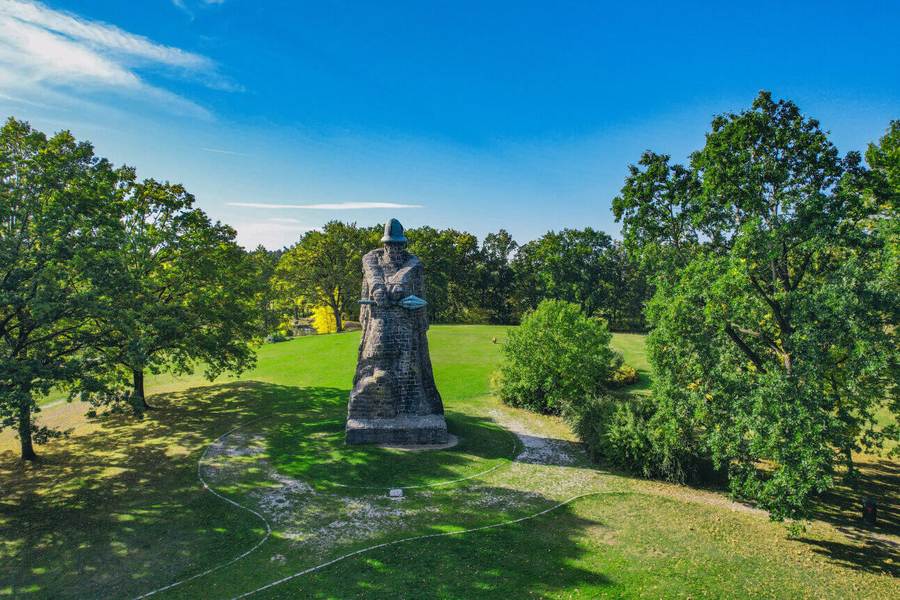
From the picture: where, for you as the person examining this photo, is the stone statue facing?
facing the viewer

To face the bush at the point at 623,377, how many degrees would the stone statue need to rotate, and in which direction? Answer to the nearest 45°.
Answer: approximately 135° to its left

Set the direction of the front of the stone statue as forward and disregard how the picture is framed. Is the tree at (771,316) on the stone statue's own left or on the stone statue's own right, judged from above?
on the stone statue's own left

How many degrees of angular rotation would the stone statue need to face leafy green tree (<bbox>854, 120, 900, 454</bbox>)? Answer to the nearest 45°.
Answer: approximately 45° to its left

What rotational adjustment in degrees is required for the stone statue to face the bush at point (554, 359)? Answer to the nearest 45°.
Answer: approximately 135° to its left

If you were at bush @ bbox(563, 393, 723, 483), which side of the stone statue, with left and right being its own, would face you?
left

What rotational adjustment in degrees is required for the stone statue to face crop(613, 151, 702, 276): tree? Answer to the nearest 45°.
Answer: approximately 90° to its left

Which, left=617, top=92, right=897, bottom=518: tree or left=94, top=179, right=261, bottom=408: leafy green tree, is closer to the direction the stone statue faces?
the tree
